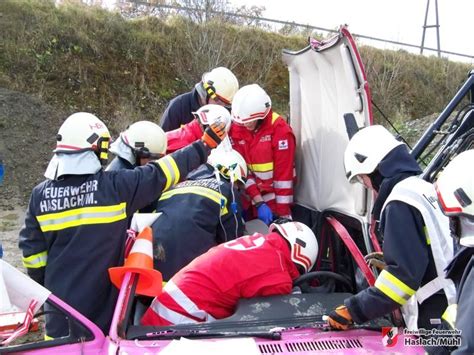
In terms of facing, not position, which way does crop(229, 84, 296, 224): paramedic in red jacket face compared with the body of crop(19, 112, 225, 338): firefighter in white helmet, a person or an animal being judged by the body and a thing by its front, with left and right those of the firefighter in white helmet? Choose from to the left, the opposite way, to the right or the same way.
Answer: the opposite way

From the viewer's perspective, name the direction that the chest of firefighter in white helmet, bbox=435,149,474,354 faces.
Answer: to the viewer's left

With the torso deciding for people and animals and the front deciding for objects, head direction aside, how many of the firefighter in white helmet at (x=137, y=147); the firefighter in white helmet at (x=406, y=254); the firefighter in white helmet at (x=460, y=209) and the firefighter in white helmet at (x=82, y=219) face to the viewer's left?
2

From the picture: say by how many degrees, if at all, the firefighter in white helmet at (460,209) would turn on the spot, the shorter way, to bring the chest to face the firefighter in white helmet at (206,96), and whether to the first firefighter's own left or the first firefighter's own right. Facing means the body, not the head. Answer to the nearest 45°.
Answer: approximately 45° to the first firefighter's own right

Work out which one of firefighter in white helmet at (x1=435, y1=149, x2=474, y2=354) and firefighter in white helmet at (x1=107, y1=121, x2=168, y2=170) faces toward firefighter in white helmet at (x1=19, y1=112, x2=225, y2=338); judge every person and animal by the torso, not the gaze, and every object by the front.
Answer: firefighter in white helmet at (x1=435, y1=149, x2=474, y2=354)

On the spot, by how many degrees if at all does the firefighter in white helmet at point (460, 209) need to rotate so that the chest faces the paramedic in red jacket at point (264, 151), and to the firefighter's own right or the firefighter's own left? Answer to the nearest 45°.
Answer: approximately 45° to the firefighter's own right

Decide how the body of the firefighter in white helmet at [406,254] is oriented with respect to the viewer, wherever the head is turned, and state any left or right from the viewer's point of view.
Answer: facing to the left of the viewer

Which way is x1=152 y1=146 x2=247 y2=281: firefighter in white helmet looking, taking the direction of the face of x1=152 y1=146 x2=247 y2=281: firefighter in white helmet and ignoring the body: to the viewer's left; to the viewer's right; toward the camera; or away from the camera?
away from the camera

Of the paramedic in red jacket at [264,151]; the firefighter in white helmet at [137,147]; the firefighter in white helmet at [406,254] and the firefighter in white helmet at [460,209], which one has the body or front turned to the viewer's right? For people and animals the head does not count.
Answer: the firefighter in white helmet at [137,147]

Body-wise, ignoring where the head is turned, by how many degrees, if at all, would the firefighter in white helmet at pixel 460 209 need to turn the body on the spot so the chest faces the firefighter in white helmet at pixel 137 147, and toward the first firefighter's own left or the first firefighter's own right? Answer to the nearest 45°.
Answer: approximately 45° to the first firefighter's own right

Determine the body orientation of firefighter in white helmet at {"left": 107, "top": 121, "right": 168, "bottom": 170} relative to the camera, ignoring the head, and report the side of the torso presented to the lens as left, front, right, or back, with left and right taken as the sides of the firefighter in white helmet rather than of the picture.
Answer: right
